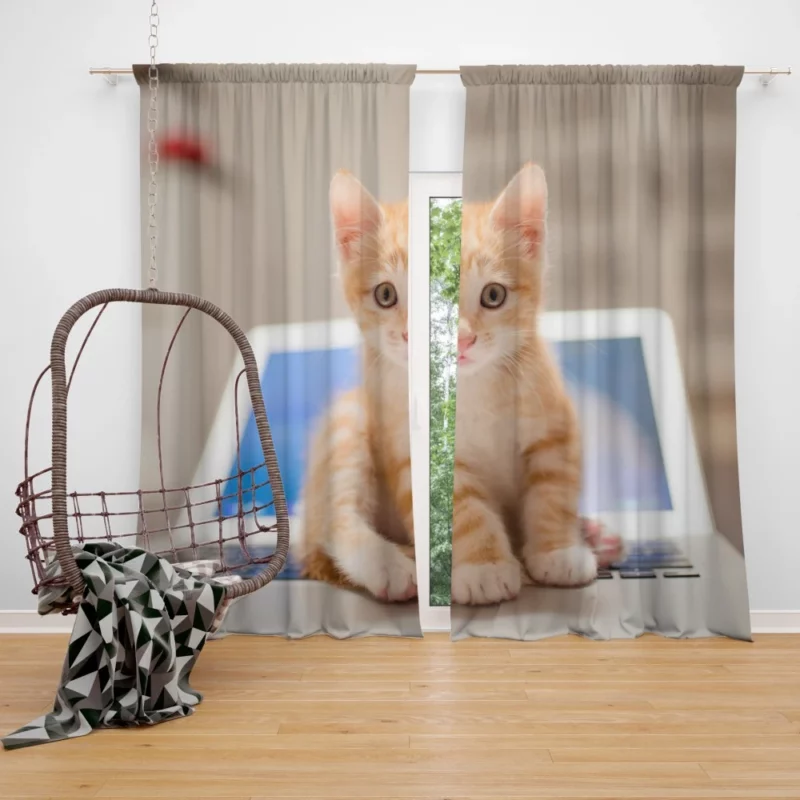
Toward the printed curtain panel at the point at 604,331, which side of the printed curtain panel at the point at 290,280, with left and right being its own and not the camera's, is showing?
left

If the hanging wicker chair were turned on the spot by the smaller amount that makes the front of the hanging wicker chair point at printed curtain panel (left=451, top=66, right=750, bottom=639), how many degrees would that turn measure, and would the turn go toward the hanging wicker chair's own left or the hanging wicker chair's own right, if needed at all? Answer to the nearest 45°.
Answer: approximately 45° to the hanging wicker chair's own left

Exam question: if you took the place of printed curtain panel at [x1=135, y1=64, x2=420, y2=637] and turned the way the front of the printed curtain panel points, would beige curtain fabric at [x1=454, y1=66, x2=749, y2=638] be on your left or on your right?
on your left

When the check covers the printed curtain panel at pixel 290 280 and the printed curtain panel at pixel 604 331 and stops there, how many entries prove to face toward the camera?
2

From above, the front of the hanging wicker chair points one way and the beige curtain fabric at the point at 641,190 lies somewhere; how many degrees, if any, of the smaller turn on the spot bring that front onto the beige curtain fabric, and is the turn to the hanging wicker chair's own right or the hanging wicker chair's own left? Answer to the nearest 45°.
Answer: approximately 45° to the hanging wicker chair's own left

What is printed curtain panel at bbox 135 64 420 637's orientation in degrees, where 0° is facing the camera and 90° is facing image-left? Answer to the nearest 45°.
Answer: approximately 0°
